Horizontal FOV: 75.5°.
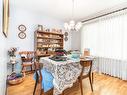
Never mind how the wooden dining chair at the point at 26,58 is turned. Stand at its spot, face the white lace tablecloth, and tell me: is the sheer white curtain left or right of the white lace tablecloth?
left

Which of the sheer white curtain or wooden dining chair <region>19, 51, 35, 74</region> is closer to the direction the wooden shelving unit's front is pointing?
the sheer white curtain

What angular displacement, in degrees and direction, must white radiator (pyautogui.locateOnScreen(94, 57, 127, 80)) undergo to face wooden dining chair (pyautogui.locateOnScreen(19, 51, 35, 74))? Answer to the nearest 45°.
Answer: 0° — it already faces it

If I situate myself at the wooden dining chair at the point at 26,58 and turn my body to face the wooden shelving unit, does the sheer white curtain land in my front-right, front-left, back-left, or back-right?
front-right

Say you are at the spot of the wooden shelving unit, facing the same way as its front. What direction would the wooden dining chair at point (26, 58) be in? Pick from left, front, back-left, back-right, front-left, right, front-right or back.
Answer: right

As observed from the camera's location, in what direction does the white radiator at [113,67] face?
facing the viewer and to the left of the viewer

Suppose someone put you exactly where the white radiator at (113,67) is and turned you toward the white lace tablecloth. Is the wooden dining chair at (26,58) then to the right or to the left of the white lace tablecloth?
right

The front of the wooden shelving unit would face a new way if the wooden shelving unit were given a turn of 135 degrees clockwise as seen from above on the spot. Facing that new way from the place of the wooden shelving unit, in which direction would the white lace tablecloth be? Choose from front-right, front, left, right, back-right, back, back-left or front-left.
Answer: left

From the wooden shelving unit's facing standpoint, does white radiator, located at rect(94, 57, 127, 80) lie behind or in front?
in front

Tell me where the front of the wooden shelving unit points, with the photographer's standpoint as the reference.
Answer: facing the viewer and to the right of the viewer

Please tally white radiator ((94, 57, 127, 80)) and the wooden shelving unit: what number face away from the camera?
0
